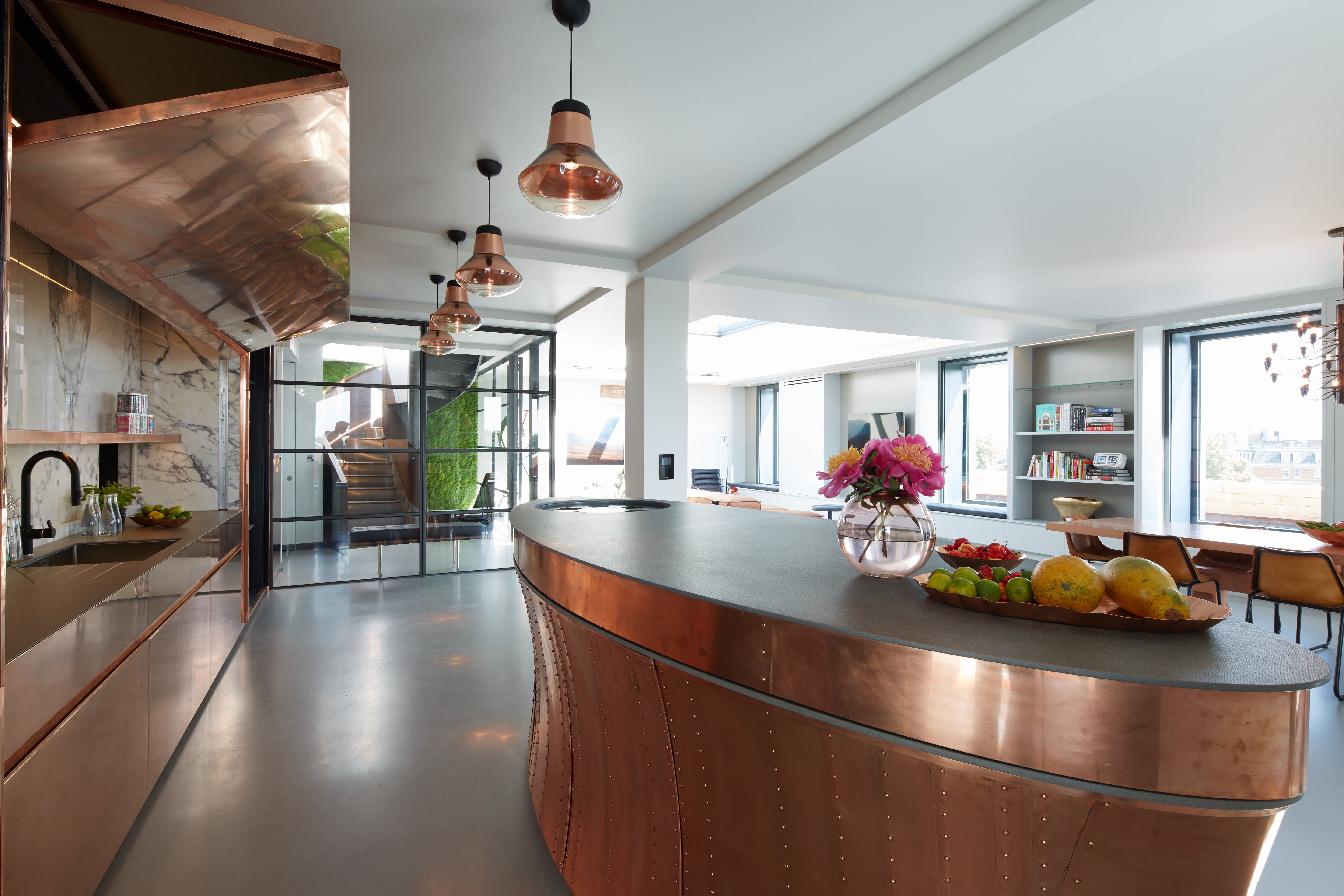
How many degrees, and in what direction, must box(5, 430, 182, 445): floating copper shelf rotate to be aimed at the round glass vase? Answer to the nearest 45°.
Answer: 0° — it already faces it

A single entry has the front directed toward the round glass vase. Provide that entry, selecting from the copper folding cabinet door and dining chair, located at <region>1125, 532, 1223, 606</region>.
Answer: the copper folding cabinet door

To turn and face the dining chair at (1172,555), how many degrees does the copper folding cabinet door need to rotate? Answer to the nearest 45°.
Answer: approximately 45° to its left

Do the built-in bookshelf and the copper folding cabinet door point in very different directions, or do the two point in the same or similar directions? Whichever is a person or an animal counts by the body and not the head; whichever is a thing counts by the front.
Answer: very different directions

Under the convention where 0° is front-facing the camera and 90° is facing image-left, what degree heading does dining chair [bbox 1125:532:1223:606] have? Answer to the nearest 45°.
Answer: approximately 225°

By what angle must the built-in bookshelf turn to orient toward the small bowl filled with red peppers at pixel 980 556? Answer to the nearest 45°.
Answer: approximately 45° to its left

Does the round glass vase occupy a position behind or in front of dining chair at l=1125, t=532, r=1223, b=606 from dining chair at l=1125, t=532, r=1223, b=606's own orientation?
behind

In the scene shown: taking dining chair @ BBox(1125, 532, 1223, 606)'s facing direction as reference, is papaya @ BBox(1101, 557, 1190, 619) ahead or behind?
behind

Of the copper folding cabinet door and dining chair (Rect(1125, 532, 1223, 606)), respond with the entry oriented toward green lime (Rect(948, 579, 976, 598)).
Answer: the copper folding cabinet door

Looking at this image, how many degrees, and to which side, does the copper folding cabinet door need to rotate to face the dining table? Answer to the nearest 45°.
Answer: approximately 45° to its left

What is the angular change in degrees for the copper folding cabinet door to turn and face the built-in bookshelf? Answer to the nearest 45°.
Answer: approximately 45° to its left
